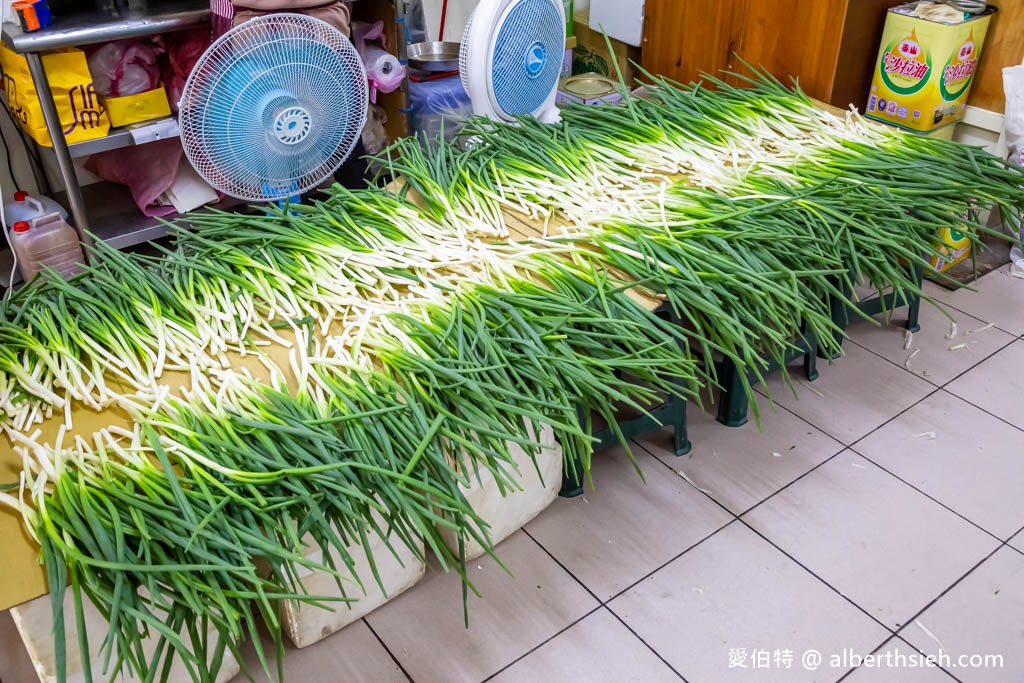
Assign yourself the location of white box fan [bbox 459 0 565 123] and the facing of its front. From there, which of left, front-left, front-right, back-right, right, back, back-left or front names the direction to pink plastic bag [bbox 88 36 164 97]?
back-right

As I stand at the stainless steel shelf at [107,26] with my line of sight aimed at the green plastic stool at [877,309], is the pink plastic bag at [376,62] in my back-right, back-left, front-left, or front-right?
front-left

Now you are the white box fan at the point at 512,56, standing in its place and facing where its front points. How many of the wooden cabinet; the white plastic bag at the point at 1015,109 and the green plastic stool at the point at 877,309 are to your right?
0

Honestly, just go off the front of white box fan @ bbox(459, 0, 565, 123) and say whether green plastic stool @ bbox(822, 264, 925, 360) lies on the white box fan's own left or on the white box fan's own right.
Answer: on the white box fan's own left

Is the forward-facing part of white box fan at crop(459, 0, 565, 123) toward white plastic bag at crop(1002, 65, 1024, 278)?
no

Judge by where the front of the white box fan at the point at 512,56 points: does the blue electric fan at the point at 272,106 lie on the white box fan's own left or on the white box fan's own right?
on the white box fan's own right
